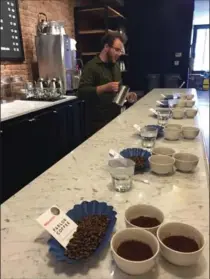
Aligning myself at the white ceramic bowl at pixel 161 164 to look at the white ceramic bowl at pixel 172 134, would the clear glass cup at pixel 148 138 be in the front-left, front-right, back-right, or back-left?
front-left

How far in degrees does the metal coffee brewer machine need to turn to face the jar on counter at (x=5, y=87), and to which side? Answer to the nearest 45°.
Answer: approximately 45° to its right

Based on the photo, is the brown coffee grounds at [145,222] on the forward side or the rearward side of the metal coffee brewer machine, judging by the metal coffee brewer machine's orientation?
on the forward side

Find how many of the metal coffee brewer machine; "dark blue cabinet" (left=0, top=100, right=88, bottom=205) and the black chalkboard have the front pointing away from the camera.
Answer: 0

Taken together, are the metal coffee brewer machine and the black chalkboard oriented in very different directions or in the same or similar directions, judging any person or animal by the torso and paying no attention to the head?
same or similar directions

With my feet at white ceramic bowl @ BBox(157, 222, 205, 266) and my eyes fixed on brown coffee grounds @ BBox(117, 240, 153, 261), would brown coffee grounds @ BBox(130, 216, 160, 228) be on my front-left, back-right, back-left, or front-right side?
front-right

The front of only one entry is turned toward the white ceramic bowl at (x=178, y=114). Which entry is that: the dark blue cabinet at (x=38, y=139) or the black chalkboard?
the dark blue cabinet

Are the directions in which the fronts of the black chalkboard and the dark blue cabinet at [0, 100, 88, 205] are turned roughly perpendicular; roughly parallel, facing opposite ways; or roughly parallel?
roughly parallel

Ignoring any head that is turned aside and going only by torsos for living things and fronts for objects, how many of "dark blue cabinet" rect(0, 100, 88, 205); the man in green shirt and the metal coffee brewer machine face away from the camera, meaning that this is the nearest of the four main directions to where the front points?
0

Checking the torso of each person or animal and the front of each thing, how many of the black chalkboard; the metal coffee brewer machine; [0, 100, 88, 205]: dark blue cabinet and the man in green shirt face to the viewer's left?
0

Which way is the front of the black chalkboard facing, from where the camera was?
facing the viewer and to the right of the viewer

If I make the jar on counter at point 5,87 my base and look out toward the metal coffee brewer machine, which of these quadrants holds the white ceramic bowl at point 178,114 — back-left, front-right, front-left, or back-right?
front-right
